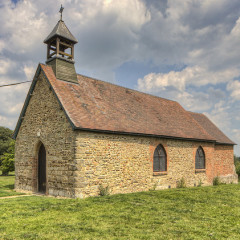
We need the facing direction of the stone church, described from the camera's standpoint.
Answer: facing the viewer and to the left of the viewer
